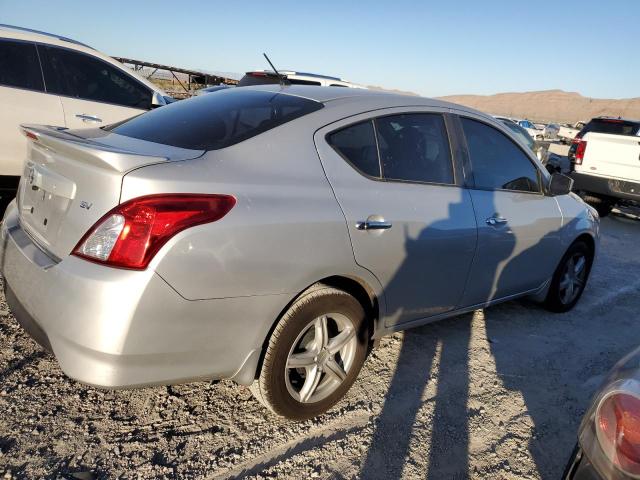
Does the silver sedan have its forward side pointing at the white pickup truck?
yes

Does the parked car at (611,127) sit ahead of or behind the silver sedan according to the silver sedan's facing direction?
ahead

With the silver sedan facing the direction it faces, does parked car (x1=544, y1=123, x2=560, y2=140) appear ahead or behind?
ahead

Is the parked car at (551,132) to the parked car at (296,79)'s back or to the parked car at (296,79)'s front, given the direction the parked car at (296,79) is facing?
to the front

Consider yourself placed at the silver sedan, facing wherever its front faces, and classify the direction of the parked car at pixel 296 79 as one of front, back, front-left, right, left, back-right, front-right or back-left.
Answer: front-left

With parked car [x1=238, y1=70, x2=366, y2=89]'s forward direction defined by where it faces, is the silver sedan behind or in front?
behind

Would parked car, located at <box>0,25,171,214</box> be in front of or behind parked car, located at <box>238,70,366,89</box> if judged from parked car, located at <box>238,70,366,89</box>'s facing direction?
behind

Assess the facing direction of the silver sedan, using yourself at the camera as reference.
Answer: facing away from the viewer and to the right of the viewer

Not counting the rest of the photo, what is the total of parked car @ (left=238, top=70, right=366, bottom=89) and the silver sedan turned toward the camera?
0

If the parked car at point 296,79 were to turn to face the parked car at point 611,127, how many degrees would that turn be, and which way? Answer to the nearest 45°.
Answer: approximately 45° to its right

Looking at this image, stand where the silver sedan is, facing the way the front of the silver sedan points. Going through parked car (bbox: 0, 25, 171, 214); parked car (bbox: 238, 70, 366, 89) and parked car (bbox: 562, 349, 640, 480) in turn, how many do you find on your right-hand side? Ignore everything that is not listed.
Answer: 1

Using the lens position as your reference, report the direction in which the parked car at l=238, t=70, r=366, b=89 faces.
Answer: facing away from the viewer and to the right of the viewer

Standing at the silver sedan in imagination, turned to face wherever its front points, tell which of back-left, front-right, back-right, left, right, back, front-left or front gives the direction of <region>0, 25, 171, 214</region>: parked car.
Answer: left

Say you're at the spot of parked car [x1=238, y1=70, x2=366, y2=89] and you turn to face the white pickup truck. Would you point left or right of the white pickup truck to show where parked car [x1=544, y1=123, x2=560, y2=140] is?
left

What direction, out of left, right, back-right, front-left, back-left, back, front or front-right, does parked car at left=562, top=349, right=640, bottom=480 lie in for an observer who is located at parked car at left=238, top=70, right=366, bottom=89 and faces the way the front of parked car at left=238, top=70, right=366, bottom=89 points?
back-right

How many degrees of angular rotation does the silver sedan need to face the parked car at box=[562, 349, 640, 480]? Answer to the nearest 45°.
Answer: approximately 90° to its right
